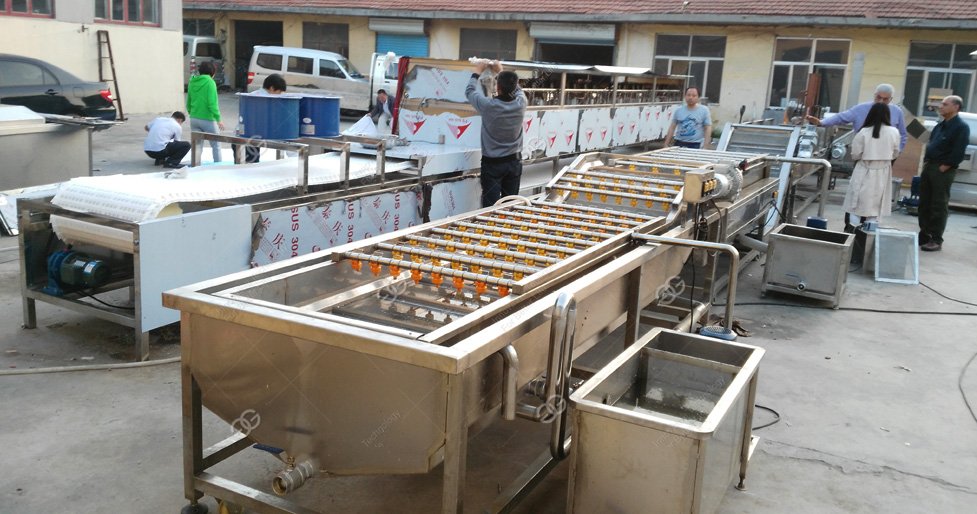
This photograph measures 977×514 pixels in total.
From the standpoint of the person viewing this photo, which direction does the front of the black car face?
facing to the left of the viewer

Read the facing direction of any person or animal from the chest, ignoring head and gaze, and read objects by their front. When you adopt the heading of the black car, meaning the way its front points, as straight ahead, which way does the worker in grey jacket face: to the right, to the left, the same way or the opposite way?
to the right

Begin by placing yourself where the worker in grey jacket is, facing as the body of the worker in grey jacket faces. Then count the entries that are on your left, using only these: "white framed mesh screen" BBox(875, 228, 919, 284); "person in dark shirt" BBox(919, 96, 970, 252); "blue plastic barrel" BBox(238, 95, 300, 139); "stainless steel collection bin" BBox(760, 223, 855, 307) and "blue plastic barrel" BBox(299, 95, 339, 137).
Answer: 2

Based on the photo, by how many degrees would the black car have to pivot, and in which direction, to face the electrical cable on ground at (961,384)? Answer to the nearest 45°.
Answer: approximately 135° to its left

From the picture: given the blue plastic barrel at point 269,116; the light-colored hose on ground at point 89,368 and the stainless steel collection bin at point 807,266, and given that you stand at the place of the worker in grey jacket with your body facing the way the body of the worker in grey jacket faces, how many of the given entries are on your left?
2

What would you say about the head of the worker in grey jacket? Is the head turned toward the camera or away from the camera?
away from the camera

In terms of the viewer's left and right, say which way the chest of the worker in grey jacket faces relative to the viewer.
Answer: facing away from the viewer and to the left of the viewer

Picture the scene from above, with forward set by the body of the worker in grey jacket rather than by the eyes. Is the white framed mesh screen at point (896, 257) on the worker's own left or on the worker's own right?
on the worker's own right

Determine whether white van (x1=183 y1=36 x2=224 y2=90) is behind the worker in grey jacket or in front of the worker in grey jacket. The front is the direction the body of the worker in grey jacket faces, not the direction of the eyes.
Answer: in front

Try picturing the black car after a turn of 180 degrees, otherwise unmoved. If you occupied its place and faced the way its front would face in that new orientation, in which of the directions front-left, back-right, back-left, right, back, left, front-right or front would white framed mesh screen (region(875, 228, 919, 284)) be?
front-right

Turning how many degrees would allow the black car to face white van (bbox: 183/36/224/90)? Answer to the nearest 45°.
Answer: approximately 90° to its right

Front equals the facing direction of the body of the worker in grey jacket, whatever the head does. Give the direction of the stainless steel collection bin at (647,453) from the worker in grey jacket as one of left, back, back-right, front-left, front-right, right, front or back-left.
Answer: back-left

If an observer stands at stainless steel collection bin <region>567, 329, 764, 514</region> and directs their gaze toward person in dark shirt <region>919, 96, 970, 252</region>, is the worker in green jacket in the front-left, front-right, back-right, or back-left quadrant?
front-left

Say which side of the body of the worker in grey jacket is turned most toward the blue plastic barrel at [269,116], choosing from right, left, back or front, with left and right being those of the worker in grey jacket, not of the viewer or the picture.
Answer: left

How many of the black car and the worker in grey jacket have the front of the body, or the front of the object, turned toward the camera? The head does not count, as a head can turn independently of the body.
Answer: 0

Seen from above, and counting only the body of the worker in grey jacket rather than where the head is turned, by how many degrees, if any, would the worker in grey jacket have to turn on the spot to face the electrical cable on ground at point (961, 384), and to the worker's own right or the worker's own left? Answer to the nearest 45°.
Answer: approximately 180°

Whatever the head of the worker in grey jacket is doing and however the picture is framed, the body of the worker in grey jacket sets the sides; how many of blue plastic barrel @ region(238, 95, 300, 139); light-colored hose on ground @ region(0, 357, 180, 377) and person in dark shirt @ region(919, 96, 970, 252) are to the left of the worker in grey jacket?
2

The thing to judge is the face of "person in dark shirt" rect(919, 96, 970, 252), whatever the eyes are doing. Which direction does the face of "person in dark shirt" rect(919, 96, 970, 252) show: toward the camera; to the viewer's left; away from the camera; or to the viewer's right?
to the viewer's left
